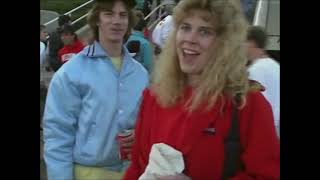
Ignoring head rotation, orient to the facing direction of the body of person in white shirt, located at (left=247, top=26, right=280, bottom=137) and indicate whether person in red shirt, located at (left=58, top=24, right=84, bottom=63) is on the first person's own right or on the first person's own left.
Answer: on the first person's own left

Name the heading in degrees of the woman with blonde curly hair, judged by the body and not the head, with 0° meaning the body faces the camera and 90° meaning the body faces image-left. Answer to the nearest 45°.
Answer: approximately 45°

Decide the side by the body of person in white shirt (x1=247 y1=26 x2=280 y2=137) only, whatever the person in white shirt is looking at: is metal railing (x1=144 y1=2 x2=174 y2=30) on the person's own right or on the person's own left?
on the person's own left

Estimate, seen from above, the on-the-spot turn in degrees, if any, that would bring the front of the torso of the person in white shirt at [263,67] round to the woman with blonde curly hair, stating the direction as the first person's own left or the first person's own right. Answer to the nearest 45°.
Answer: approximately 135° to the first person's own left
